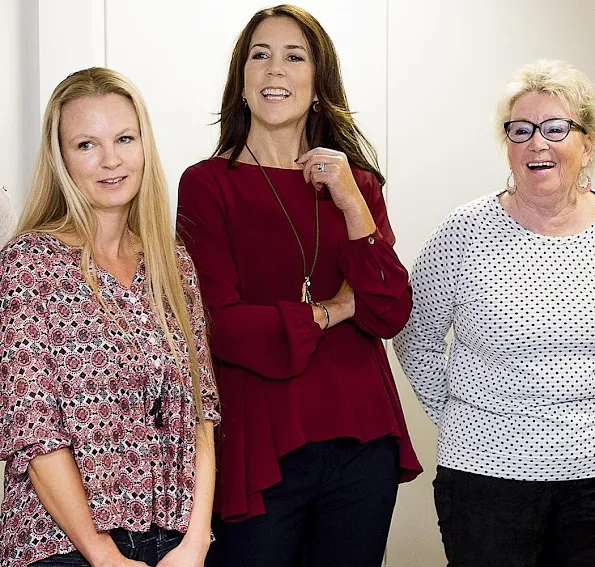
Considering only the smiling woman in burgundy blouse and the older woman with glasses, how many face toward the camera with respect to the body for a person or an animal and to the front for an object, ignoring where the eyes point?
2

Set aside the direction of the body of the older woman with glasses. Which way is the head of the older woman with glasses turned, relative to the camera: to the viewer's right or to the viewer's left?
to the viewer's left

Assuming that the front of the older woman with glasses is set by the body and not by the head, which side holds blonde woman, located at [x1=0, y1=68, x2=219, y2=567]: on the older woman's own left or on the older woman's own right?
on the older woman's own right

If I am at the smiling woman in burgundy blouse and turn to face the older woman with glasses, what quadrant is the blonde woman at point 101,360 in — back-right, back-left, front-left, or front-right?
back-right

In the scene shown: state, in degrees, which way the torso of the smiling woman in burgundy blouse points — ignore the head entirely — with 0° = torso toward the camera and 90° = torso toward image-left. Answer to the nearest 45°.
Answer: approximately 0°
